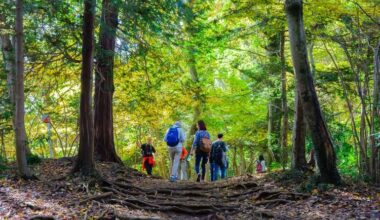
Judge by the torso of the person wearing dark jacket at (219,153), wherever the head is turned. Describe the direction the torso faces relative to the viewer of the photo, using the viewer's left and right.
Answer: facing away from the viewer

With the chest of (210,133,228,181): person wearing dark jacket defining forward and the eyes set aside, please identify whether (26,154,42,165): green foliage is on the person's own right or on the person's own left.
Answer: on the person's own left

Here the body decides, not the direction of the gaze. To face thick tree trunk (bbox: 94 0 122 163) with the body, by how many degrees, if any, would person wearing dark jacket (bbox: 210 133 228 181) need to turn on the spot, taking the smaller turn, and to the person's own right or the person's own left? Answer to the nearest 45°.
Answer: approximately 90° to the person's own left
